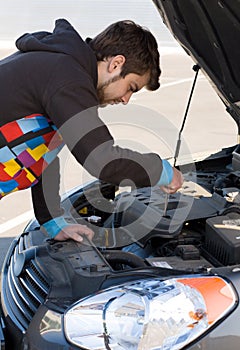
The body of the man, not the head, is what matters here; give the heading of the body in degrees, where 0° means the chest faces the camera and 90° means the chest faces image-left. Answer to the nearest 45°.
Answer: approximately 270°

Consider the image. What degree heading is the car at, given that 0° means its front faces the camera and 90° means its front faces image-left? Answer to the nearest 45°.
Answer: approximately 45°

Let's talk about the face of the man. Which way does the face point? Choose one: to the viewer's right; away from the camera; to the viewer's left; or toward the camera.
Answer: to the viewer's right
